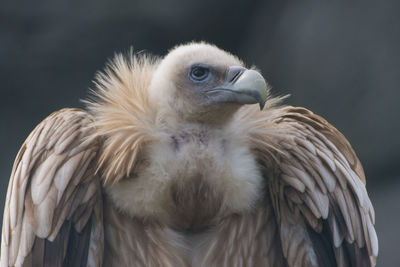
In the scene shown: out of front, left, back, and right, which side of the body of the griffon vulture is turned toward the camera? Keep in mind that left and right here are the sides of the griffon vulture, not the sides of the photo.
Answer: front
